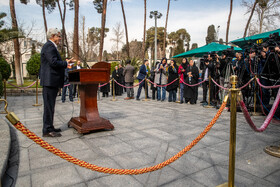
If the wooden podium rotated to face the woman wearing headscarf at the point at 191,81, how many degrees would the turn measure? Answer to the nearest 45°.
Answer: approximately 45° to its left

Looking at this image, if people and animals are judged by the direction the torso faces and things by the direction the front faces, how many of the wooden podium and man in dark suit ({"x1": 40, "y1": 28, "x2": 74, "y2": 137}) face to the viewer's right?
2

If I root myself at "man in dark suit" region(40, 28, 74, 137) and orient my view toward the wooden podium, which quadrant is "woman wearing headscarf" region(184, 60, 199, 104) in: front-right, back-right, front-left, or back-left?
front-left

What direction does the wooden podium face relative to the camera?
to the viewer's right

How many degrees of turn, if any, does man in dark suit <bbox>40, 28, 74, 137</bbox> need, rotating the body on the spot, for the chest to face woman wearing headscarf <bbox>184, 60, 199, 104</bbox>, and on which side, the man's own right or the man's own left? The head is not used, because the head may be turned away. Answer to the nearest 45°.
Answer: approximately 45° to the man's own left

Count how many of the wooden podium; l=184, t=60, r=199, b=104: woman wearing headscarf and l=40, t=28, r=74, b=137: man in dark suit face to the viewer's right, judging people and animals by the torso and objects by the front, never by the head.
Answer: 2

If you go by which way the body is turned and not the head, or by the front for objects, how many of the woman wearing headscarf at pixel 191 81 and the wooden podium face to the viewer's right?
1

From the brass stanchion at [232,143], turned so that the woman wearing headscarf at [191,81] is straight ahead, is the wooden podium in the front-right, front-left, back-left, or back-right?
front-left

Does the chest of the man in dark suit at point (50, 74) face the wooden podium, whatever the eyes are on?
yes

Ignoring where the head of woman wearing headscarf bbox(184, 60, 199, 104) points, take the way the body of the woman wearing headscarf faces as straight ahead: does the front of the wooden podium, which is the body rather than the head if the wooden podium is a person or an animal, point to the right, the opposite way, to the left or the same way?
the opposite way

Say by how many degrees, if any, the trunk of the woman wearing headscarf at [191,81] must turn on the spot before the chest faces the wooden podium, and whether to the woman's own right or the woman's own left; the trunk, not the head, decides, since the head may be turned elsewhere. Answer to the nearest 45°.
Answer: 0° — they already face it

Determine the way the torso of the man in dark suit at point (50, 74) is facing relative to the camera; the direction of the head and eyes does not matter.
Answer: to the viewer's right

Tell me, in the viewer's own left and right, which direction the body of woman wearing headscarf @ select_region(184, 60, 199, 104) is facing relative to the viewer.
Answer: facing the viewer and to the left of the viewer

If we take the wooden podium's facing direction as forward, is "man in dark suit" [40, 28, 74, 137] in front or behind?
behind
